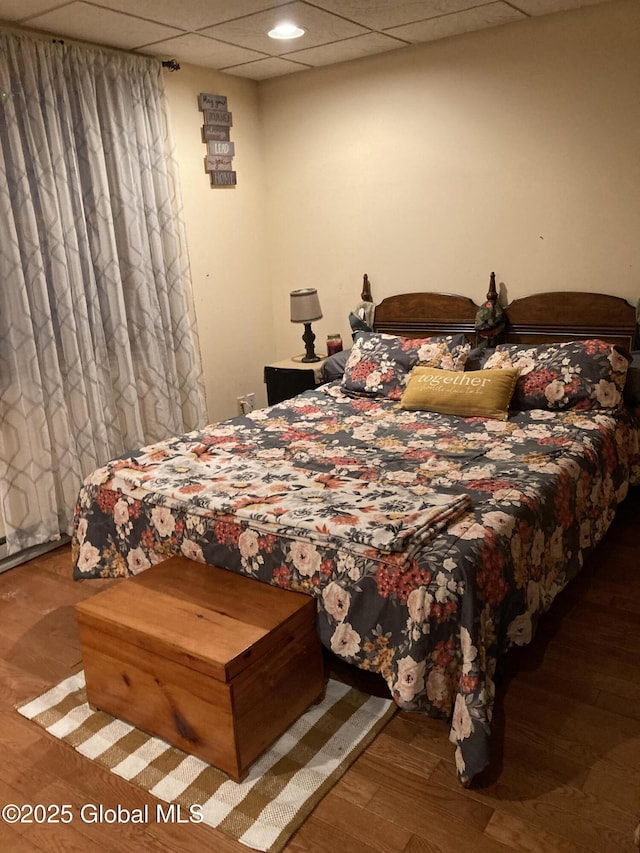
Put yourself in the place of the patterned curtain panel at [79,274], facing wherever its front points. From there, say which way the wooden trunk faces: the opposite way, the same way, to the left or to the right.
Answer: to the right

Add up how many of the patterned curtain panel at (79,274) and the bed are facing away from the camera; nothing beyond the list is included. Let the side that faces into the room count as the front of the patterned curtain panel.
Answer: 0

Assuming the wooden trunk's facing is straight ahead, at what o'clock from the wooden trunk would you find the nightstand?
The nightstand is roughly at 5 o'clock from the wooden trunk.

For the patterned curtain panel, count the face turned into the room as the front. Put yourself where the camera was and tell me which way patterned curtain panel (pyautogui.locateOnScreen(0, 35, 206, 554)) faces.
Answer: facing the viewer and to the right of the viewer

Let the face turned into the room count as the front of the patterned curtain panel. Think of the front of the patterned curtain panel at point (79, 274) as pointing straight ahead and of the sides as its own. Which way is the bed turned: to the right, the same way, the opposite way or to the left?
to the right

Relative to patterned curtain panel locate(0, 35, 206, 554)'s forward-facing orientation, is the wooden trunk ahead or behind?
ahead

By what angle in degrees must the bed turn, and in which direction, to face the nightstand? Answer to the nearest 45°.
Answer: approximately 135° to its right

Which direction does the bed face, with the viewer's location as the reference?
facing the viewer and to the left of the viewer

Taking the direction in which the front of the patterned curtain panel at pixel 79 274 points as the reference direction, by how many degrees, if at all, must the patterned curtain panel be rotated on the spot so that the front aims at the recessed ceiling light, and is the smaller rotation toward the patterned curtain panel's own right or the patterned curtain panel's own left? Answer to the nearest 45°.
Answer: approximately 45° to the patterned curtain panel's own left

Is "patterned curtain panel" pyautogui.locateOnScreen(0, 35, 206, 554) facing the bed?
yes

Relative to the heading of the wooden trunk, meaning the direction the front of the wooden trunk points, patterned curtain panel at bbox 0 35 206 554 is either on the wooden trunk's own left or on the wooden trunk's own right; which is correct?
on the wooden trunk's own right

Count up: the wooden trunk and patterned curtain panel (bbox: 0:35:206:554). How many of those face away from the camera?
0

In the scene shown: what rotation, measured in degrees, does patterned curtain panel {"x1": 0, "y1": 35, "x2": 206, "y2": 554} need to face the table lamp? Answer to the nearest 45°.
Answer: approximately 45° to its left
